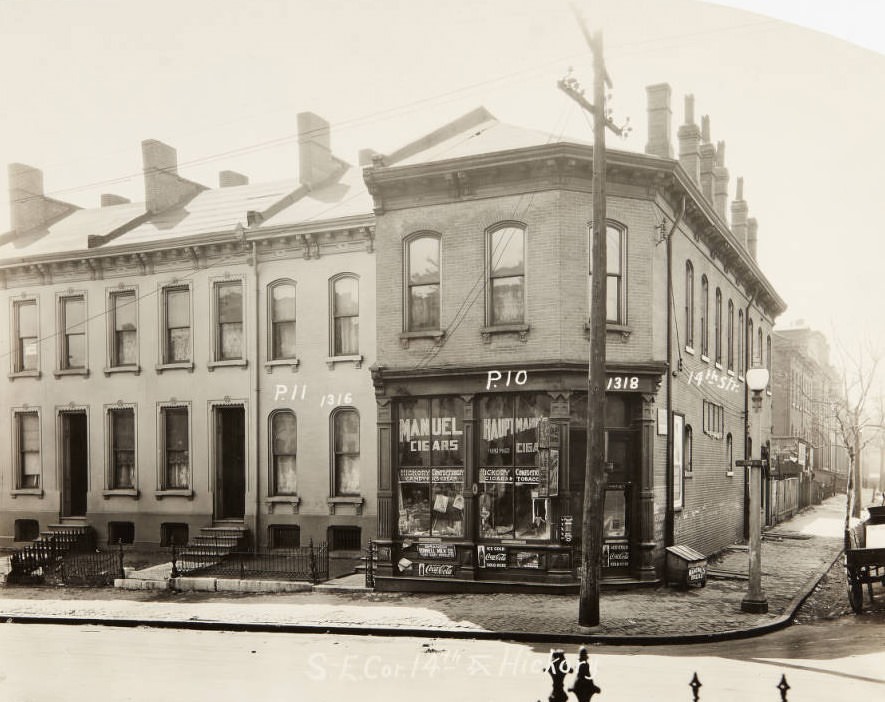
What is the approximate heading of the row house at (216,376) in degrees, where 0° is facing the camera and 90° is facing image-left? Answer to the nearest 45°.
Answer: approximately 45°

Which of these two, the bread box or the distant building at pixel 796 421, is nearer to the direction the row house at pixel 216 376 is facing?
the bread box

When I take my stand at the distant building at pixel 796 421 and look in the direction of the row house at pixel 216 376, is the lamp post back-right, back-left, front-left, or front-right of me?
front-left

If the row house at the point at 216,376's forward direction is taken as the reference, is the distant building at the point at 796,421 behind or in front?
behind

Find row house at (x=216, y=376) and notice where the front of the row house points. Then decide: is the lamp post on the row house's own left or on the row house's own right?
on the row house's own left
